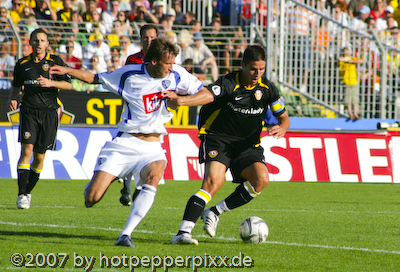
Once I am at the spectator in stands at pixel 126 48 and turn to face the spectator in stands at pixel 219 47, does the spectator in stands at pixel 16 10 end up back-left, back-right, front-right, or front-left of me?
back-left

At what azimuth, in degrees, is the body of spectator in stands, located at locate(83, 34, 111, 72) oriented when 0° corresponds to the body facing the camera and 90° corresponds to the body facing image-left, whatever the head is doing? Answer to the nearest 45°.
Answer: approximately 0°

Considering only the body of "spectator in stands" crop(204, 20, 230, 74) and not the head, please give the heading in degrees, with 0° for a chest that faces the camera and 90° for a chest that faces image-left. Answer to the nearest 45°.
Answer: approximately 0°

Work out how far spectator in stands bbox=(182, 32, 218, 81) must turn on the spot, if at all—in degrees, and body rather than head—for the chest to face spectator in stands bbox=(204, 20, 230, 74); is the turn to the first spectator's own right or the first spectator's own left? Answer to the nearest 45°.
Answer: approximately 135° to the first spectator's own left

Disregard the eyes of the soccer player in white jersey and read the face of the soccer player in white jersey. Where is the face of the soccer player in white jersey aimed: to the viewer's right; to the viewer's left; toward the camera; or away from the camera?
to the viewer's right

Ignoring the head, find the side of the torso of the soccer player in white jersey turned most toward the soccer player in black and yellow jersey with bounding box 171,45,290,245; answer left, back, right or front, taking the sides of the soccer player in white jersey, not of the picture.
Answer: left

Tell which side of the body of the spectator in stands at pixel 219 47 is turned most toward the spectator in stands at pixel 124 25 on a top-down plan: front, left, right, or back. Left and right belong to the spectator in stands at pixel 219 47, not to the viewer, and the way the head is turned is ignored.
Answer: right

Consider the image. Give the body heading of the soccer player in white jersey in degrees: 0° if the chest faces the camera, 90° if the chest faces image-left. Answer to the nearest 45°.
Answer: approximately 315°

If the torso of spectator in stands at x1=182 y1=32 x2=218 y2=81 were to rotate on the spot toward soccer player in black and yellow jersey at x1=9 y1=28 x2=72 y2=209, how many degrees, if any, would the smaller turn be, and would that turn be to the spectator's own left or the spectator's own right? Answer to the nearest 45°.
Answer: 0° — they already face them
